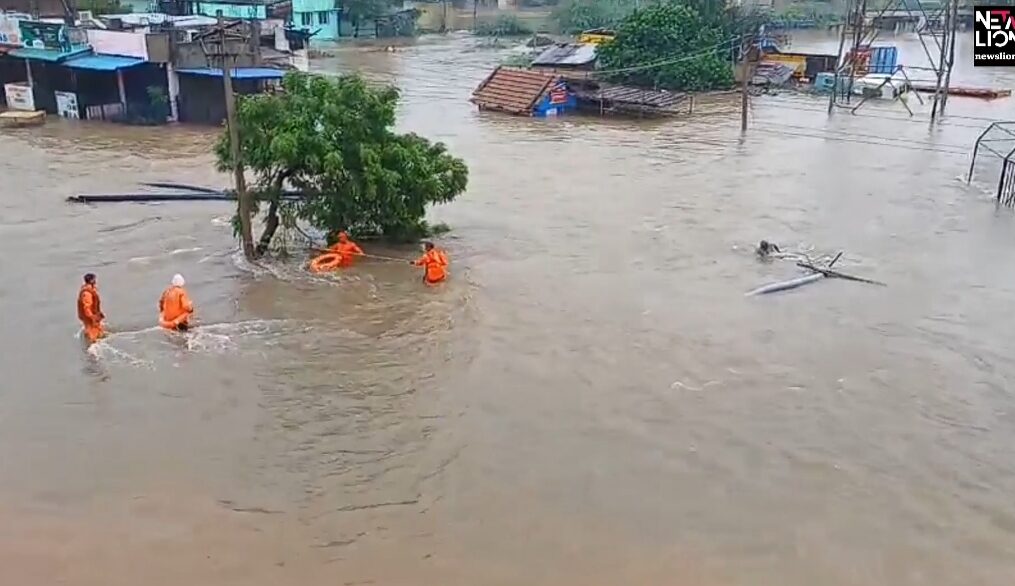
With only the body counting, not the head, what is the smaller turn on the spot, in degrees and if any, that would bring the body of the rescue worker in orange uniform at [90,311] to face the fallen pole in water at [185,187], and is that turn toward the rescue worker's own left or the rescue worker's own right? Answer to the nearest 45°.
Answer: approximately 90° to the rescue worker's own left

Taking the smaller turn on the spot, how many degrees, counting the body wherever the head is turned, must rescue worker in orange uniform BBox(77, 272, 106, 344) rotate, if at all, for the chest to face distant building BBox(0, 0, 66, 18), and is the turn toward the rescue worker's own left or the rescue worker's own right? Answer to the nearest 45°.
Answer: approximately 90° to the rescue worker's own left

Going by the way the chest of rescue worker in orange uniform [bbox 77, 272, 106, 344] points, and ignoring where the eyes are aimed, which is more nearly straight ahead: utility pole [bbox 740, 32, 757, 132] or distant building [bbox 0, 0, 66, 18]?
the utility pole

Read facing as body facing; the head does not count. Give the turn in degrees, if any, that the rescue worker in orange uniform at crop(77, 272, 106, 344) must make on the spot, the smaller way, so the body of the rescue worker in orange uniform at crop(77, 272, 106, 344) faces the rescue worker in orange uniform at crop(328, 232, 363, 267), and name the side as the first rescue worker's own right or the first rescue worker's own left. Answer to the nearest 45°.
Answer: approximately 45° to the first rescue worker's own left

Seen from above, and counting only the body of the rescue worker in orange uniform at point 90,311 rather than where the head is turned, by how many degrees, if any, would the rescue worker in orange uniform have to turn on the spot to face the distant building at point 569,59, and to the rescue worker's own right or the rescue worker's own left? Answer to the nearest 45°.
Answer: approximately 45° to the rescue worker's own left

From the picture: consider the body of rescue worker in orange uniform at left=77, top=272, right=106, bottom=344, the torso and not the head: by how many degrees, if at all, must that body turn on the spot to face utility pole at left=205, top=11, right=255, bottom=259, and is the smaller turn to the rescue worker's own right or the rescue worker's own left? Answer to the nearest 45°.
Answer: approximately 45° to the rescue worker's own left

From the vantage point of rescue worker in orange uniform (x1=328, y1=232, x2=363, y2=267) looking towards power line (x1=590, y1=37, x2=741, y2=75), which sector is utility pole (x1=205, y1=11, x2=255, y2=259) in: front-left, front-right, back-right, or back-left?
back-left

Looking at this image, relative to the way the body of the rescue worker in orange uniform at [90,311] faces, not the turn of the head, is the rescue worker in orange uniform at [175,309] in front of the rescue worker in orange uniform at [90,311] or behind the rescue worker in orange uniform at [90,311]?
in front

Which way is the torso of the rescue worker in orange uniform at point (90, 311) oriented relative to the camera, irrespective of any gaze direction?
to the viewer's right

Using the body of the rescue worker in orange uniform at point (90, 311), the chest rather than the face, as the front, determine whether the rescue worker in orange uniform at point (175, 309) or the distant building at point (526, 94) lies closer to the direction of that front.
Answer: the rescue worker in orange uniform

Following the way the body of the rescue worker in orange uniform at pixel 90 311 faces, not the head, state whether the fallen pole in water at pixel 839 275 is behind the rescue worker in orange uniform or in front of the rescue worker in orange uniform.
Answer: in front

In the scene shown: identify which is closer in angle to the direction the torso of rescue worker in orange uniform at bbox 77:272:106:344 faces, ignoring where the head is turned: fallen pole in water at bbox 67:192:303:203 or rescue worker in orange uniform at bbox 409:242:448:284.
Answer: the rescue worker in orange uniform

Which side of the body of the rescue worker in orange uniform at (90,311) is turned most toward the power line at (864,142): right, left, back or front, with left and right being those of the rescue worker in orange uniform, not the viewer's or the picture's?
front

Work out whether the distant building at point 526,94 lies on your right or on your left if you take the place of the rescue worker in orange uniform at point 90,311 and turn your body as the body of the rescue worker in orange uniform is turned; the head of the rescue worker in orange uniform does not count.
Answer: on your left

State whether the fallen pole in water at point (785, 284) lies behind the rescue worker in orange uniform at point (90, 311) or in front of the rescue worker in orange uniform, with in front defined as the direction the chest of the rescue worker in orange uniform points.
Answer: in front
